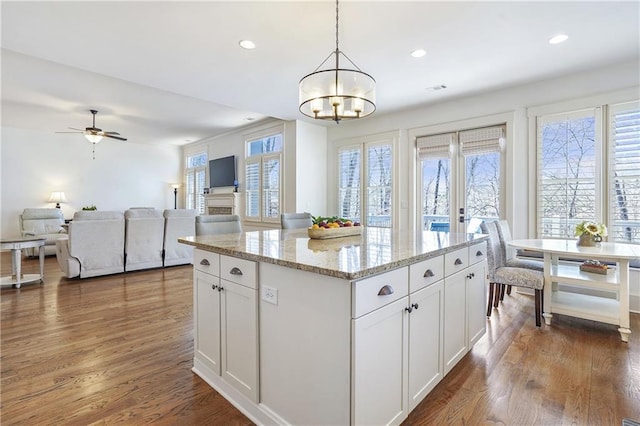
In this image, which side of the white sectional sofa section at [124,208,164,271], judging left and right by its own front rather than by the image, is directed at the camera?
back

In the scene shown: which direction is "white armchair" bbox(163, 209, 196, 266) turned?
away from the camera

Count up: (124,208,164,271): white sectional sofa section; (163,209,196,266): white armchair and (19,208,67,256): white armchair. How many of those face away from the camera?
2

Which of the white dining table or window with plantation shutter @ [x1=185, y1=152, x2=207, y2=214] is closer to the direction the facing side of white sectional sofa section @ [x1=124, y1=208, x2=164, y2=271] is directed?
the window with plantation shutter

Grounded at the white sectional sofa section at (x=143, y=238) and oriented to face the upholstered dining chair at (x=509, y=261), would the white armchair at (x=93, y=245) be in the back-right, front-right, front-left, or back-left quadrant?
back-right

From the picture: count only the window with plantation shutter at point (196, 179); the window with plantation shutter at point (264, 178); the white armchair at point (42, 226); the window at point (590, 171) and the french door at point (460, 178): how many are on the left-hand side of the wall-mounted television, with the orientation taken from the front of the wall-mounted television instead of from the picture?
3

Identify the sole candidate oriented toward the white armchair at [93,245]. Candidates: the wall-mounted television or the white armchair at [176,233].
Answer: the wall-mounted television

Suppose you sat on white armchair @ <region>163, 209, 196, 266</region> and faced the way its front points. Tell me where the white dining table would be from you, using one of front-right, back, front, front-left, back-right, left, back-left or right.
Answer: back-right

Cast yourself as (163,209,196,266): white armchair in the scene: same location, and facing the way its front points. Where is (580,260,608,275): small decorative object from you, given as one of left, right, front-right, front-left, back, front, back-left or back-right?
back-right
